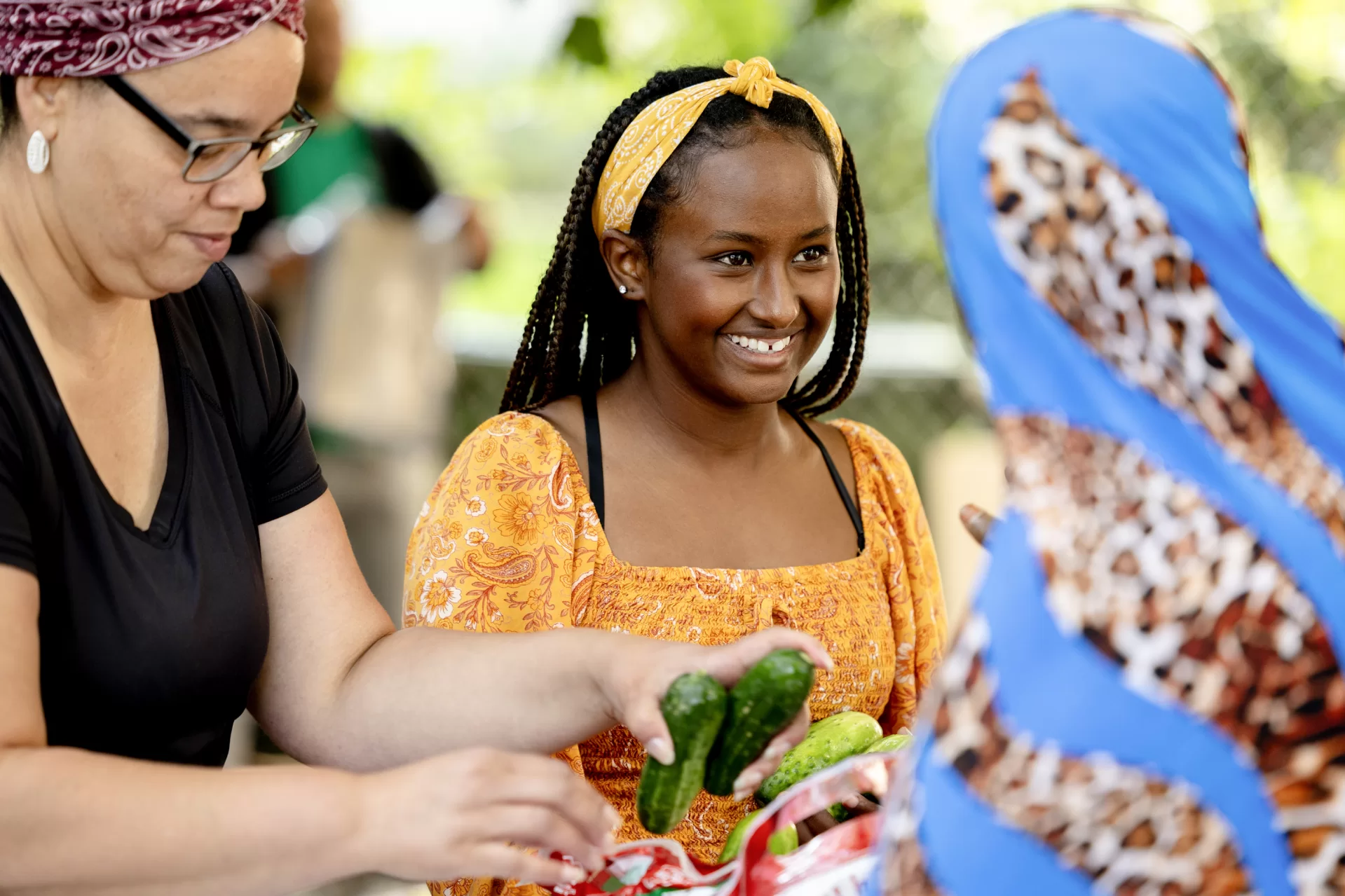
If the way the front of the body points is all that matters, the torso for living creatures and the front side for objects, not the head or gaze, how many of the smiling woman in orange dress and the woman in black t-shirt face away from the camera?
0

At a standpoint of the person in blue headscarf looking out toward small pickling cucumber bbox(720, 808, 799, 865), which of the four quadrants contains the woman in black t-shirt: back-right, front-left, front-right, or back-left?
front-left

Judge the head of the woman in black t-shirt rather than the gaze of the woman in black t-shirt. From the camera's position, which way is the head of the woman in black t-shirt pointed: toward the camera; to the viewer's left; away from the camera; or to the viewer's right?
to the viewer's right

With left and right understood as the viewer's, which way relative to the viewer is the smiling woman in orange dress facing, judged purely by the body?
facing the viewer and to the right of the viewer

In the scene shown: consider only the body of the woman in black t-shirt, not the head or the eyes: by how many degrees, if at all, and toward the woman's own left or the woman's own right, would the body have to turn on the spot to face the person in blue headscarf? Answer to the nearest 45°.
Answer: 0° — they already face them

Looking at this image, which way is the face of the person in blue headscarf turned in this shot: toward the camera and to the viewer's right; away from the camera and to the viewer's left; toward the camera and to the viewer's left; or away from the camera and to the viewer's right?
away from the camera and to the viewer's left

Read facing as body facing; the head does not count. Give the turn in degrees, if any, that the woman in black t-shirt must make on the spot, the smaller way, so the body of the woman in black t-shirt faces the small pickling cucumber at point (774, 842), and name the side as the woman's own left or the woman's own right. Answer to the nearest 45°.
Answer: approximately 45° to the woman's own left

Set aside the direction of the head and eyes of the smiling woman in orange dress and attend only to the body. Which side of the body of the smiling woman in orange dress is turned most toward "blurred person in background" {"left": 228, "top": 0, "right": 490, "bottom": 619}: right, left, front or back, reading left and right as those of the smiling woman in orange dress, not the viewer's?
back

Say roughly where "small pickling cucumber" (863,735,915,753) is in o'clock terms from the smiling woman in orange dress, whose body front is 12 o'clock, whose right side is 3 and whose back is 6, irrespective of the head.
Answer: The small pickling cucumber is roughly at 12 o'clock from the smiling woman in orange dress.

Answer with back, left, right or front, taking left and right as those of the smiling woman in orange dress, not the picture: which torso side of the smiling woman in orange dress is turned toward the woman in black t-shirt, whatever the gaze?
right
